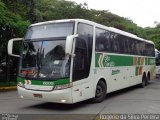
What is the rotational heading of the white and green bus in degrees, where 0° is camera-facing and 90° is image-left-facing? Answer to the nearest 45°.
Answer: approximately 45°
